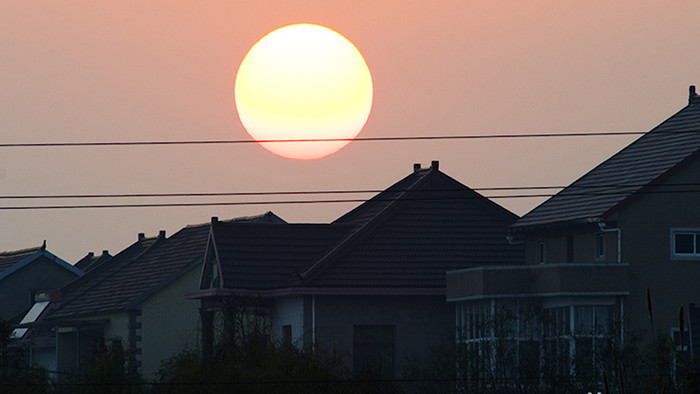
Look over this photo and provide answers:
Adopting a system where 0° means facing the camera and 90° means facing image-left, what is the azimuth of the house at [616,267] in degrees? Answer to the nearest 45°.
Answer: approximately 45°

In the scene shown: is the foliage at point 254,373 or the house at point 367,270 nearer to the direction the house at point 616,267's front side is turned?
the foliage
